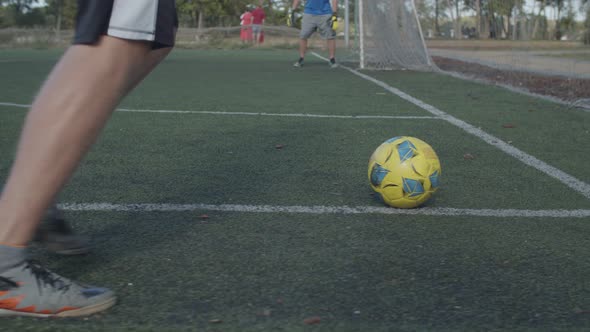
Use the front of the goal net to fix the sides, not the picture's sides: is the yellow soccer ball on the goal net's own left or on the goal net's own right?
on the goal net's own left

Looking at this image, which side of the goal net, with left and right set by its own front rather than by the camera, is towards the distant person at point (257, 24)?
right

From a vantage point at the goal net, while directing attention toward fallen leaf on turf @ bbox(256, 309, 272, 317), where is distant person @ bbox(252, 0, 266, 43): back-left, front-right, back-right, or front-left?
back-right

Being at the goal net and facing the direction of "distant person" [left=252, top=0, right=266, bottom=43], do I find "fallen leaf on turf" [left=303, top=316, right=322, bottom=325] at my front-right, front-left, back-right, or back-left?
back-left

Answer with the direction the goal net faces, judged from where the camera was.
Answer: facing to the left of the viewer
